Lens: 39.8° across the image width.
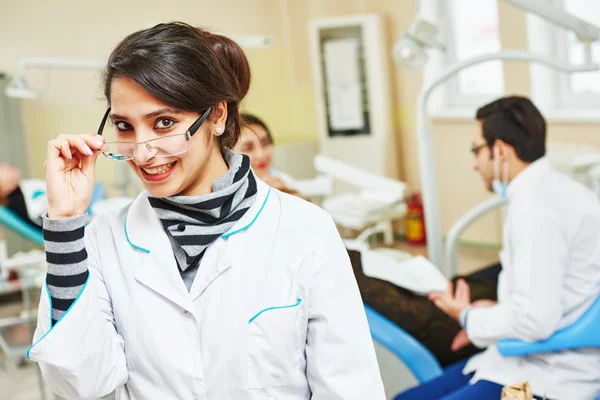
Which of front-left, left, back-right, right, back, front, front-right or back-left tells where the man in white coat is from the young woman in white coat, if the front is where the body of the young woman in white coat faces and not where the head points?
back

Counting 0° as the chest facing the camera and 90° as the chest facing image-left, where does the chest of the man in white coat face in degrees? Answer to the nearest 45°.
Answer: approximately 90°

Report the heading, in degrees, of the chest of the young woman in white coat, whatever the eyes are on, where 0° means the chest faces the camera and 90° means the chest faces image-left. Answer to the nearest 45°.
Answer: approximately 45°

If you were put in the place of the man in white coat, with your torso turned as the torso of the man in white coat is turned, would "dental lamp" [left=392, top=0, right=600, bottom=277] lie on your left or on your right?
on your right

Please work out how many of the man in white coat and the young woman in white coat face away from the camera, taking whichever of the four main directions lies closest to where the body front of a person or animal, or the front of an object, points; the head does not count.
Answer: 0

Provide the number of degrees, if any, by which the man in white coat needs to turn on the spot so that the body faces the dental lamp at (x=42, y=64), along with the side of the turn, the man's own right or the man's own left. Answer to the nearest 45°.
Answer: approximately 45° to the man's own right

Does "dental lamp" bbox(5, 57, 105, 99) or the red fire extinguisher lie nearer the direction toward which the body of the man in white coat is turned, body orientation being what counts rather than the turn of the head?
the dental lamp

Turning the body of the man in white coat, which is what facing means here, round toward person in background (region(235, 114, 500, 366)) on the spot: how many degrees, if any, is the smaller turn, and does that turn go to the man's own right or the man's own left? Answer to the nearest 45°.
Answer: approximately 45° to the man's own right

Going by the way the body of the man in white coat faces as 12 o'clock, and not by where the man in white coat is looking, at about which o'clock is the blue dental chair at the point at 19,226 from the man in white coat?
The blue dental chair is roughly at 1 o'clock from the man in white coat.

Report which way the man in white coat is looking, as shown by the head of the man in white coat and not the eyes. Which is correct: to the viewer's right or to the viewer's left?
to the viewer's left
